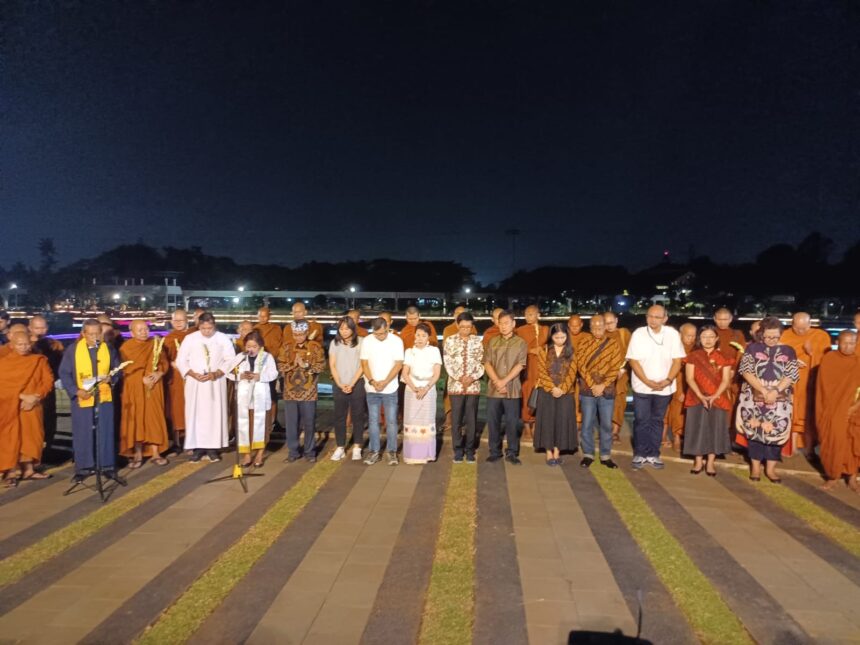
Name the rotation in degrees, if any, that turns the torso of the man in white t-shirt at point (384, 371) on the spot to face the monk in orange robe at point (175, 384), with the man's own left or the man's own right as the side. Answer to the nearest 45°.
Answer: approximately 90° to the man's own right

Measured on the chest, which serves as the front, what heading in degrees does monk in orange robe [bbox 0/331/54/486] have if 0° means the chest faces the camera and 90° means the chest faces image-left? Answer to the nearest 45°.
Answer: approximately 315°

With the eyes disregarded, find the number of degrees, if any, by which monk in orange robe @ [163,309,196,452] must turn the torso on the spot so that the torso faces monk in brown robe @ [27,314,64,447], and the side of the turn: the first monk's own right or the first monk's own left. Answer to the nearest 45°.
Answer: approximately 90° to the first monk's own right

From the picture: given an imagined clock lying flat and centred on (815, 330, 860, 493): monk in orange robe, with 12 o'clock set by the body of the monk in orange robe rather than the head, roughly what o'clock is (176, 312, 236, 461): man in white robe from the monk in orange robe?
The man in white robe is roughly at 2 o'clock from the monk in orange robe.

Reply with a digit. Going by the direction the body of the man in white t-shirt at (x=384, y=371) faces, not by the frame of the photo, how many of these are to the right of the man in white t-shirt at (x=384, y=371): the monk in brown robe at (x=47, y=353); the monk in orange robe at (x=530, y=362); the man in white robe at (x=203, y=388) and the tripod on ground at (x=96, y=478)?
3

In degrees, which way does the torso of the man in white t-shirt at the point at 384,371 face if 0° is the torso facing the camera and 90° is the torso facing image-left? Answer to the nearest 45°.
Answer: approximately 0°

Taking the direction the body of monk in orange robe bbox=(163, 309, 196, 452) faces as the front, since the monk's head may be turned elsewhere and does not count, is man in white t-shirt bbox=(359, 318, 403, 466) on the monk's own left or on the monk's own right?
on the monk's own left

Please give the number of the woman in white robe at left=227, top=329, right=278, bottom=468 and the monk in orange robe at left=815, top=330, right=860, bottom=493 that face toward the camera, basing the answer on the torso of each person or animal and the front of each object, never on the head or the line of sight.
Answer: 2
